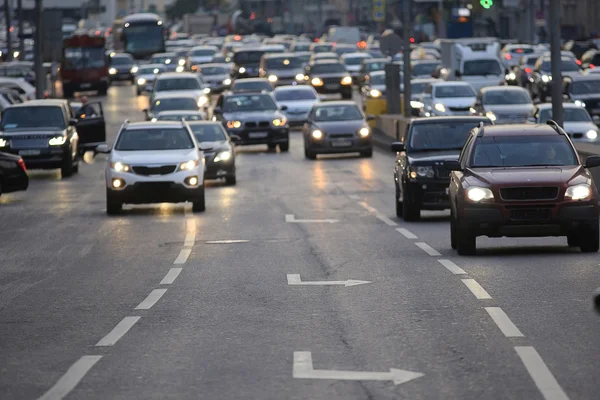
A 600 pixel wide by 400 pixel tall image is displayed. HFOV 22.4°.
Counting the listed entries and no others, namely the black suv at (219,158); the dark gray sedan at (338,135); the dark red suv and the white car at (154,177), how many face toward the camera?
4

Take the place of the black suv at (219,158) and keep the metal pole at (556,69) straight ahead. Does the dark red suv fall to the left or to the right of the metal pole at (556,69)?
right

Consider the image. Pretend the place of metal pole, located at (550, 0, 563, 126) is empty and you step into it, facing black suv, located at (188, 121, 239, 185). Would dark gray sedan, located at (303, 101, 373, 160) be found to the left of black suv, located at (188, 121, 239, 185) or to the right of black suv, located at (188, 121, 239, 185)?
right

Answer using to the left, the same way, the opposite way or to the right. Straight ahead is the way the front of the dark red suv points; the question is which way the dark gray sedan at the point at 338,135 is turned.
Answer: the same way

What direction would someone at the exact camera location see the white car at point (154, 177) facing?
facing the viewer

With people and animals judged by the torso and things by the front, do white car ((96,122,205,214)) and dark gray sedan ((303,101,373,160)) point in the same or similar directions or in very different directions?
same or similar directions

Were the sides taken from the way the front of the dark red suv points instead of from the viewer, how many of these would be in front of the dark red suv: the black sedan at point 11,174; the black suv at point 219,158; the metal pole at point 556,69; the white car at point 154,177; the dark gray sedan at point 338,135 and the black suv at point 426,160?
0

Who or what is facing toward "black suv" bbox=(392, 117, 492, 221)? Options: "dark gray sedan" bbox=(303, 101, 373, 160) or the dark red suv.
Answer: the dark gray sedan

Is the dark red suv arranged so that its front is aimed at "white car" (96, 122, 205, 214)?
no

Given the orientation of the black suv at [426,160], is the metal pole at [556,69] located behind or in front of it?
behind

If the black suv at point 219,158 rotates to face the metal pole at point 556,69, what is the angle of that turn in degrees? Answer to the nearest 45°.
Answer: approximately 90° to its left

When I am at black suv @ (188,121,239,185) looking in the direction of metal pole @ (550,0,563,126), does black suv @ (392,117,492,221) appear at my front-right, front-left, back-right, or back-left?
front-right

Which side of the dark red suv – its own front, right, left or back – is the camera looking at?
front

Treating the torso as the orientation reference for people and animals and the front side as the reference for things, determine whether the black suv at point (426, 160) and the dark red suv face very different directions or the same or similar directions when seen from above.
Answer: same or similar directions

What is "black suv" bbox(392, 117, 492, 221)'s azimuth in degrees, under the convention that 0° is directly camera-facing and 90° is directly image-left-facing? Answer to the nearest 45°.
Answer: approximately 0°

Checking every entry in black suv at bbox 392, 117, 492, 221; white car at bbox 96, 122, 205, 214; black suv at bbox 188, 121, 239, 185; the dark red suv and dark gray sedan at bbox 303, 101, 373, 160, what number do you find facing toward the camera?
5

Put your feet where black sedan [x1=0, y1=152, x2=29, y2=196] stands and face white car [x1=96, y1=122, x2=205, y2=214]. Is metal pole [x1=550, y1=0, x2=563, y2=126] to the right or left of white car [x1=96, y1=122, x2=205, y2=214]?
left
